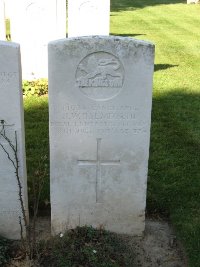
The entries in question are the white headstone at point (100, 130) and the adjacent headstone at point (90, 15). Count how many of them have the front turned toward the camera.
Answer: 2

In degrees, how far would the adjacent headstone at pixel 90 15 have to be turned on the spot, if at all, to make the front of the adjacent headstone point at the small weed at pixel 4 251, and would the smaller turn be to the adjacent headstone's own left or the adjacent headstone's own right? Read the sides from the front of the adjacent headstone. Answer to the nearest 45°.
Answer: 0° — it already faces it

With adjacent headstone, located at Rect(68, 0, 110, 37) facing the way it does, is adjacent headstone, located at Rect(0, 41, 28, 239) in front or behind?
in front

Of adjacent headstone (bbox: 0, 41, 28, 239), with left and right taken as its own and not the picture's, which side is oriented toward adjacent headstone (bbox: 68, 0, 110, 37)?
back

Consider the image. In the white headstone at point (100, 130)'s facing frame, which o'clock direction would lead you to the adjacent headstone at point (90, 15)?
The adjacent headstone is roughly at 6 o'clock from the white headstone.

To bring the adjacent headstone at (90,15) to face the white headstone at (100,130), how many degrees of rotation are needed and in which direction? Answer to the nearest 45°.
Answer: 0° — it already faces it

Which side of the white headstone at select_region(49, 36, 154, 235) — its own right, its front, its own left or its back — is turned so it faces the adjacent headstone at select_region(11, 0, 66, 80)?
back

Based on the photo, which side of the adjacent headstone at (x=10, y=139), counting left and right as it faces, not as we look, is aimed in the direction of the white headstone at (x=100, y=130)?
left

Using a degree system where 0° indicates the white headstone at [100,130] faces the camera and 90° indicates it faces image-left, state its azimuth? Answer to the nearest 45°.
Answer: approximately 0°

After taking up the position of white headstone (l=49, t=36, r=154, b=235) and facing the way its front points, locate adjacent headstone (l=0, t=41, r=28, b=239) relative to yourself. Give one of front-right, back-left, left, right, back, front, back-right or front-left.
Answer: right
